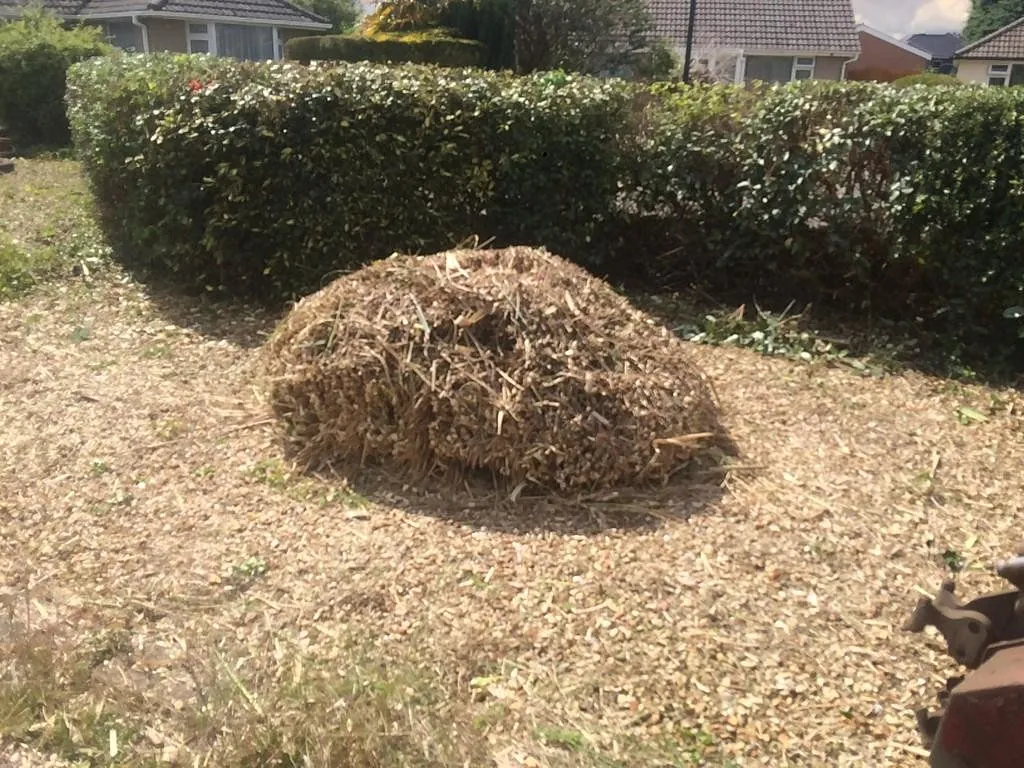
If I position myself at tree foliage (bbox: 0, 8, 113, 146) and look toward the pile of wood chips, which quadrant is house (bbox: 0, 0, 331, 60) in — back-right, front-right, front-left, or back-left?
back-left

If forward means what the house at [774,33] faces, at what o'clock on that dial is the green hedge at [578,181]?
The green hedge is roughly at 12 o'clock from the house.

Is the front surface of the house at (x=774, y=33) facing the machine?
yes

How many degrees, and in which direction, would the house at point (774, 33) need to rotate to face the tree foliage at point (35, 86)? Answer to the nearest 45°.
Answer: approximately 45° to its right

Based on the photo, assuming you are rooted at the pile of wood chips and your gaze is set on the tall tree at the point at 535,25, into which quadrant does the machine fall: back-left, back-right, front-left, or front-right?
back-right

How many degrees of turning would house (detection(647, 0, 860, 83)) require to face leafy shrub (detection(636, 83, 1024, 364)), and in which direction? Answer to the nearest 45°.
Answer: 0° — it already faces it

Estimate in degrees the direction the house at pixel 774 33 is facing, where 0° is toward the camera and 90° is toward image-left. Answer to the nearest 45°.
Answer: approximately 0°

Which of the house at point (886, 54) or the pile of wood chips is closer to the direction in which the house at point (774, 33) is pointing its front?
the pile of wood chips

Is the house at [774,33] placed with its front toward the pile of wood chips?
yes

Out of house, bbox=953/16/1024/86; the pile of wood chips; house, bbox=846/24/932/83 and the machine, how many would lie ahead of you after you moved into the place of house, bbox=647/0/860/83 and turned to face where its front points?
2
